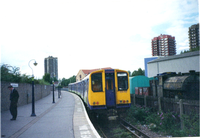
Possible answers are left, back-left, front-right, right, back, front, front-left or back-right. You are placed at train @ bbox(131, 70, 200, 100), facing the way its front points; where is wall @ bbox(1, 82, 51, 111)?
back-right

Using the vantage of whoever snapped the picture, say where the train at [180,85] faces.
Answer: facing the viewer and to the right of the viewer
